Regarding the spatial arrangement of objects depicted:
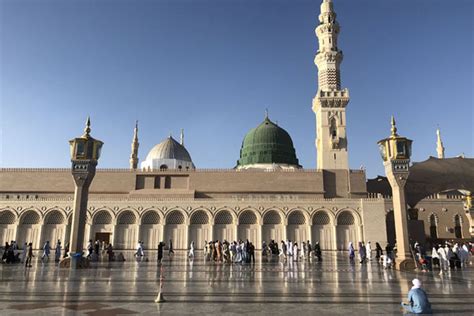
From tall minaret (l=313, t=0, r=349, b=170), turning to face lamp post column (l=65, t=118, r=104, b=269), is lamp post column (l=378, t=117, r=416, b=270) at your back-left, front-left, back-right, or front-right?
front-left

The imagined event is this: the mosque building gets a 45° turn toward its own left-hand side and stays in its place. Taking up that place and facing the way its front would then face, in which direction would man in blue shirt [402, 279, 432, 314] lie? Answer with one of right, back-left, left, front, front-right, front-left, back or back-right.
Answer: front-right

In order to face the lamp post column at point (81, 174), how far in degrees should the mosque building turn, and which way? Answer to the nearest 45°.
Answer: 0° — it already faces it

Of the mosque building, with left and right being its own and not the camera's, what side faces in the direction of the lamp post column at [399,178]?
front

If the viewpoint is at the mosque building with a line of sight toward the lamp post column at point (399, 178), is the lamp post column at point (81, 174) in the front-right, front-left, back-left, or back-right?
front-right

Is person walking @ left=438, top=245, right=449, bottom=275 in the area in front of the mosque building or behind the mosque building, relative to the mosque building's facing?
in front

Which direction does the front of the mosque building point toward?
toward the camera

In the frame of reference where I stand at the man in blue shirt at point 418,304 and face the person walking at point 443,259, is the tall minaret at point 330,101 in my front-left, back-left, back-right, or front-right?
front-left
